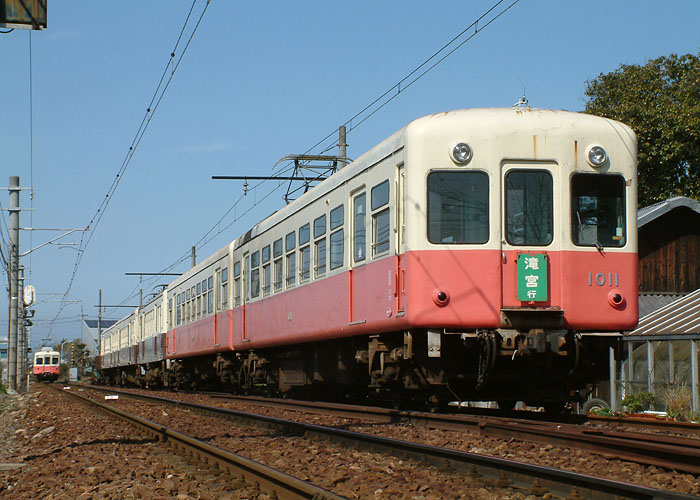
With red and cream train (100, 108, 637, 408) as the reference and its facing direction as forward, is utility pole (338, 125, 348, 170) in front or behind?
behind

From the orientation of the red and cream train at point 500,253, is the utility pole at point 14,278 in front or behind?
behind

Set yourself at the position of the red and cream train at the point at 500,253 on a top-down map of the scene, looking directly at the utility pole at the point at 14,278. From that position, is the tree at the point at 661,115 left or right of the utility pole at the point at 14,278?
right

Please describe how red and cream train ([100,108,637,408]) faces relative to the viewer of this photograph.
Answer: facing the viewer and to the right of the viewer

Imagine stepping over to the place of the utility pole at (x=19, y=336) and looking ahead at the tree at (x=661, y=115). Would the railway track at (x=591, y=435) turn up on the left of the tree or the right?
right

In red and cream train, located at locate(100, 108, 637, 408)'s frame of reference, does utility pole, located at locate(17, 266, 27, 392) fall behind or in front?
behind
